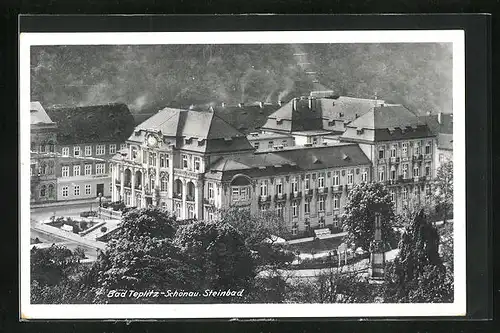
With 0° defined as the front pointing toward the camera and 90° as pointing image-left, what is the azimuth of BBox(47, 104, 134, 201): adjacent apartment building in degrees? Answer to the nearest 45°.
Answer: approximately 0°

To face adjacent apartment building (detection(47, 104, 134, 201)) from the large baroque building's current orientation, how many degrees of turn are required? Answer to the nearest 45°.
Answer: approximately 45° to its right

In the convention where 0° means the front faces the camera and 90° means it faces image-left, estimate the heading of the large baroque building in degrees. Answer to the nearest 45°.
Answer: approximately 45°
